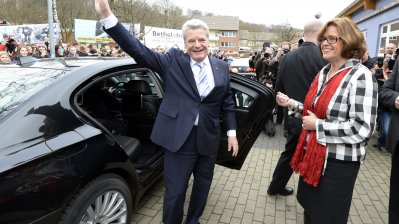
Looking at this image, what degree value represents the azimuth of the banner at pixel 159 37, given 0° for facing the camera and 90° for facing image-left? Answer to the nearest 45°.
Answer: approximately 0°

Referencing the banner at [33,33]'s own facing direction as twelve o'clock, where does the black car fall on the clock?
The black car is roughly at 12 o'clock from the banner.

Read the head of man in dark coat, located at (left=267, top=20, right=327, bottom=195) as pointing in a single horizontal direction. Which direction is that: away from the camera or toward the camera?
away from the camera

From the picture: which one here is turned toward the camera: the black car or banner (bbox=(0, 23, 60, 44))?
the banner

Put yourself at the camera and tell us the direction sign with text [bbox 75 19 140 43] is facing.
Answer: facing the viewer

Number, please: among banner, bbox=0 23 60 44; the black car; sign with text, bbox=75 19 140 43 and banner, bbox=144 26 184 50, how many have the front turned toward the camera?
3

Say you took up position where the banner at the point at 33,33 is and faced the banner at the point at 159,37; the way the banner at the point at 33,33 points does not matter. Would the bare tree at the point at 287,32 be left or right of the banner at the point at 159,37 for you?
left

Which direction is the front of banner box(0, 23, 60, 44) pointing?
toward the camera

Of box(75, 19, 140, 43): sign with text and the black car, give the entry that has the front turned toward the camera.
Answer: the sign with text

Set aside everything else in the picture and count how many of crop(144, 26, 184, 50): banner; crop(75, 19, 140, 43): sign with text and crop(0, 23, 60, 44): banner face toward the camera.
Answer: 3

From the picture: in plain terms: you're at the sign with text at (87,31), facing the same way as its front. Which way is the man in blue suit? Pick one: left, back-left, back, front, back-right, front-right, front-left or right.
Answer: front

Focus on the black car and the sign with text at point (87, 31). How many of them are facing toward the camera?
1

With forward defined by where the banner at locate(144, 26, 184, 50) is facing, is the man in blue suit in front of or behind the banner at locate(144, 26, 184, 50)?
in front
